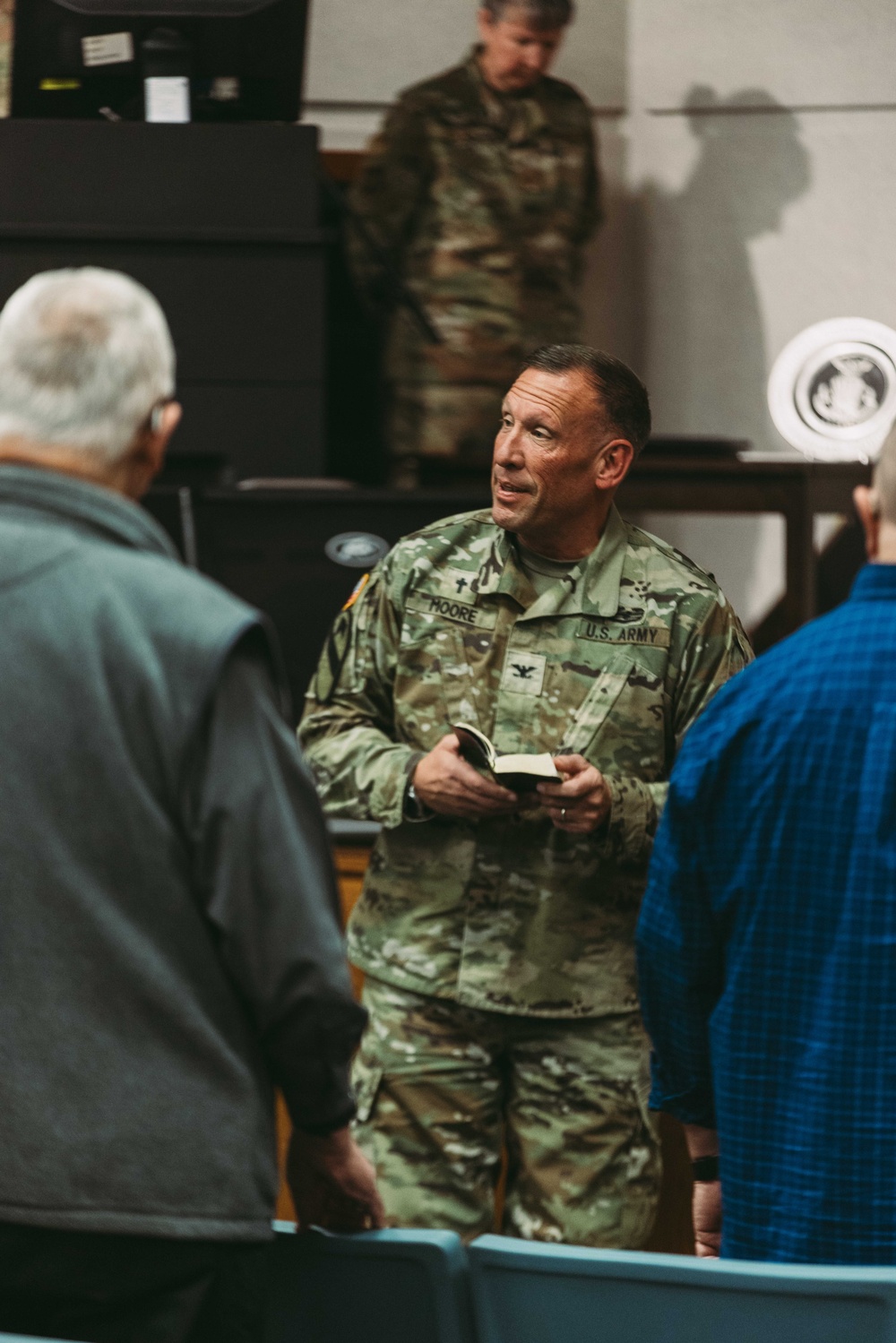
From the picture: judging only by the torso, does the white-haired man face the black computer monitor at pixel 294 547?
yes

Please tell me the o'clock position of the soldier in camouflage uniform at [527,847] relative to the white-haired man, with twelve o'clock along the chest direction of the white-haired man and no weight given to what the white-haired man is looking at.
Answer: The soldier in camouflage uniform is roughly at 1 o'clock from the white-haired man.

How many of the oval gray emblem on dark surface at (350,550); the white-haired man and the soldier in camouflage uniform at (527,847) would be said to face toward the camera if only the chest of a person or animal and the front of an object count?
2

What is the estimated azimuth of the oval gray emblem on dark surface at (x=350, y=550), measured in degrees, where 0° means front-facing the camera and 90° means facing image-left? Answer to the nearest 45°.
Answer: approximately 0°

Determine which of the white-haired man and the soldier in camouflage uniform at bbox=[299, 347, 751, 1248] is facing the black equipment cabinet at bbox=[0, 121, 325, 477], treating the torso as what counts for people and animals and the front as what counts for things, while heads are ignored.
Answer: the white-haired man

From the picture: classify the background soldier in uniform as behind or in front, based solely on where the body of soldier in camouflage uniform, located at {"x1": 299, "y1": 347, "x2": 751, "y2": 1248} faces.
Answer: behind

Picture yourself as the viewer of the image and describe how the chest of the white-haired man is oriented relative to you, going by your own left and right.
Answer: facing away from the viewer

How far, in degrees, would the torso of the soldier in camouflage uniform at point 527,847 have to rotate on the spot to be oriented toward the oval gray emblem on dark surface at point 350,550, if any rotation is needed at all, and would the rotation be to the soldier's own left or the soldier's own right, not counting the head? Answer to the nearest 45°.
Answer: approximately 180°

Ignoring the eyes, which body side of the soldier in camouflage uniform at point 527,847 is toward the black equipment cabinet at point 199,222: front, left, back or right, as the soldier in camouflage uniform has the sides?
back

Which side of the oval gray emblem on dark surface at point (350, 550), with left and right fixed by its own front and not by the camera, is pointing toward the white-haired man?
front
